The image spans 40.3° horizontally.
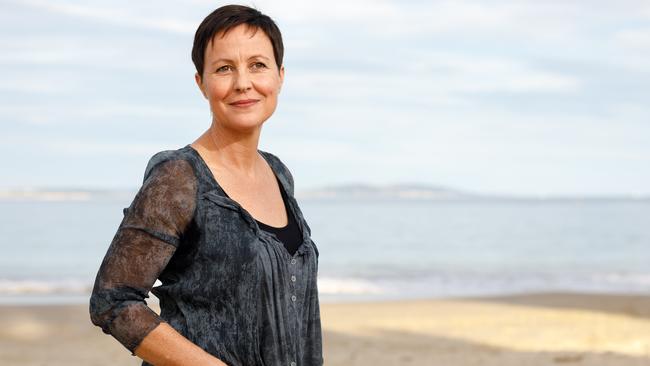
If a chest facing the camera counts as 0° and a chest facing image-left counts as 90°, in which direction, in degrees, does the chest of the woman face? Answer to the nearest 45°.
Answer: approximately 315°
